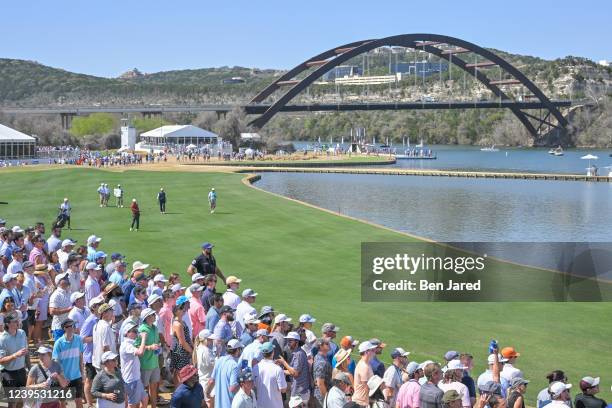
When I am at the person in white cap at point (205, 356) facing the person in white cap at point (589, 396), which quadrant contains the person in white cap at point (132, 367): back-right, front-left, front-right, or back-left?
back-right

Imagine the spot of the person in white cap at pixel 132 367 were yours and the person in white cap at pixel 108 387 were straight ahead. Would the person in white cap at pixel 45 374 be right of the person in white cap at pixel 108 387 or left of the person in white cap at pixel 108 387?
right

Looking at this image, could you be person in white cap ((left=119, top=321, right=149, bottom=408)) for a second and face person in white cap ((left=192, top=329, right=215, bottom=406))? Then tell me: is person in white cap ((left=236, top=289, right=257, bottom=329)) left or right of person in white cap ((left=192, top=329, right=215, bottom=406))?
left

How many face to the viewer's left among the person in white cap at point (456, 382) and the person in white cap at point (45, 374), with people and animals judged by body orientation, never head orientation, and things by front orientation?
0
